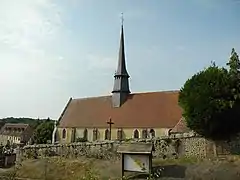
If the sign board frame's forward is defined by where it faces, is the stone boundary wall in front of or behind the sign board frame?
behind

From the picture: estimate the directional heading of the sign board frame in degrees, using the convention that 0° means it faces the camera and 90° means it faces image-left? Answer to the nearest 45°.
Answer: approximately 0°

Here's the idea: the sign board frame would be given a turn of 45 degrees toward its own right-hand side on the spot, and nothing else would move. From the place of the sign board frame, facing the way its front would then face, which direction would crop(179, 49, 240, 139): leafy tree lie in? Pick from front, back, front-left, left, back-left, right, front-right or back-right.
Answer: back

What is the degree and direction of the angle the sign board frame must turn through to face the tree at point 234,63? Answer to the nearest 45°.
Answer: approximately 135° to its left

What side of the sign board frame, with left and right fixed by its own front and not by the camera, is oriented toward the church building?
back
